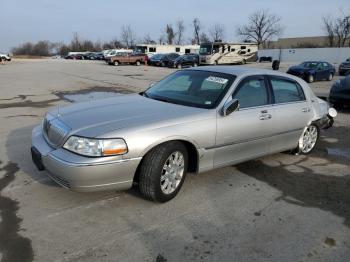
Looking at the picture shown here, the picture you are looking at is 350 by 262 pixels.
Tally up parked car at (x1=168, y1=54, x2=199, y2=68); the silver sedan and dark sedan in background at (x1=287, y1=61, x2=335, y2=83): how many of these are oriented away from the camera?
0

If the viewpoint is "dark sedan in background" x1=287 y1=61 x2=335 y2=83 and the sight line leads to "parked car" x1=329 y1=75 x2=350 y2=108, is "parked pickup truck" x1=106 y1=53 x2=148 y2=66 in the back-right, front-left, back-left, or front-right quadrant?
back-right

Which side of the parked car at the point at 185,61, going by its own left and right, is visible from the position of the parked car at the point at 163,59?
right

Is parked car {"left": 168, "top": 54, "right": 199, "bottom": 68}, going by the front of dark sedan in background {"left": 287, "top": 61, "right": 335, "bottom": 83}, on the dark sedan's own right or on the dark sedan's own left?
on the dark sedan's own right

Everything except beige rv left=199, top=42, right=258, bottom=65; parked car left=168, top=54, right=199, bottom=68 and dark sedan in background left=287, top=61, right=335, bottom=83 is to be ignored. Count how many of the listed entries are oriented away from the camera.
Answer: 0

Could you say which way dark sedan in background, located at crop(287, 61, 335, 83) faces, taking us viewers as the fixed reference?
facing the viewer and to the left of the viewer

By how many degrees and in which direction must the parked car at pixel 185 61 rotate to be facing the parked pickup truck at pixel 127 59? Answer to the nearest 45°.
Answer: approximately 90° to its right

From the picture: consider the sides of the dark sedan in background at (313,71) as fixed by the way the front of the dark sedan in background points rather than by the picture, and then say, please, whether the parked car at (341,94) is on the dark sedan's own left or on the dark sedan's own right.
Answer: on the dark sedan's own left

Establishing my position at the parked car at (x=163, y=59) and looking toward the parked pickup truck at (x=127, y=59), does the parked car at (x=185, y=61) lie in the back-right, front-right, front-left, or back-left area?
back-left

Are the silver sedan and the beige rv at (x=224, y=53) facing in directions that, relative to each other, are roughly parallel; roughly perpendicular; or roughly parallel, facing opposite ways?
roughly parallel

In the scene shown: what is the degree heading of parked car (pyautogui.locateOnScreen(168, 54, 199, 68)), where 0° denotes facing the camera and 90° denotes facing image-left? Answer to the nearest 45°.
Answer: approximately 45°

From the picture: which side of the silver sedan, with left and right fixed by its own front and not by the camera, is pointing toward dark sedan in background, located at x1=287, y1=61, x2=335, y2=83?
back

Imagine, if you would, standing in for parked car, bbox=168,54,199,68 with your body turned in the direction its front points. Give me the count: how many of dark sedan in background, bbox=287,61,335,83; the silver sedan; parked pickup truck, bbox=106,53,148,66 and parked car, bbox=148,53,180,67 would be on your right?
2

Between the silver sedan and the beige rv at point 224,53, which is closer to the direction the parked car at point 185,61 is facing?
the silver sedan

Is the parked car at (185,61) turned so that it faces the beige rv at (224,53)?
no

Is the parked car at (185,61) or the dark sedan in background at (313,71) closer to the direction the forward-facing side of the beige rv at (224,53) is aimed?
the parked car
